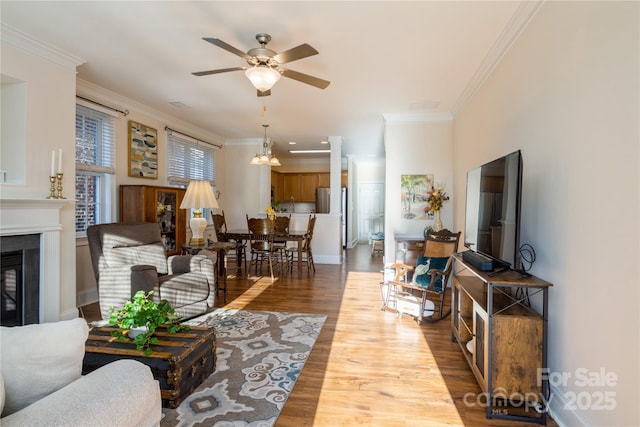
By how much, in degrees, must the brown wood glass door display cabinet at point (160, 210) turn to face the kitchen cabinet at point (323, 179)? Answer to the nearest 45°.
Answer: approximately 90° to its left

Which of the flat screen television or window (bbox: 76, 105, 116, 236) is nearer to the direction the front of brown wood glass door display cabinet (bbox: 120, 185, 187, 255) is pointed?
the flat screen television

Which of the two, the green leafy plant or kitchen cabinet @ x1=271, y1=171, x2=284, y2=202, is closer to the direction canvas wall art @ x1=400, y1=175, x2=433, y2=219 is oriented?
the green leafy plant

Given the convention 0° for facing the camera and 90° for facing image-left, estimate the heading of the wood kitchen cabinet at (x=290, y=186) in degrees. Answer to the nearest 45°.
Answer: approximately 0°

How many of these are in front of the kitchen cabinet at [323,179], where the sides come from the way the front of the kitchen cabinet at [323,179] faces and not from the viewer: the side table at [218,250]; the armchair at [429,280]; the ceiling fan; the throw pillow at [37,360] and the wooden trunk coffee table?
5

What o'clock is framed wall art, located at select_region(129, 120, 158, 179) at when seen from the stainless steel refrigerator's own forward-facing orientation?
The framed wall art is roughly at 1 o'clock from the stainless steel refrigerator.

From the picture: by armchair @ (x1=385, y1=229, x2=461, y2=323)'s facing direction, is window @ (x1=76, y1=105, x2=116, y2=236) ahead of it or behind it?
ahead

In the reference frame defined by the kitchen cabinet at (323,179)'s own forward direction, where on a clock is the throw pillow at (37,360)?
The throw pillow is roughly at 12 o'clock from the kitchen cabinet.

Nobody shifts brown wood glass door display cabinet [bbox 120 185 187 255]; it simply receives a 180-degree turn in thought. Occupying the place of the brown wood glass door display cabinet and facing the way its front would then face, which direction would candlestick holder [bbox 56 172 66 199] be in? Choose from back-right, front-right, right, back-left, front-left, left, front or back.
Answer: left

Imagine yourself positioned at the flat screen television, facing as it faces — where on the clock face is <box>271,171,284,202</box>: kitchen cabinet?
The kitchen cabinet is roughly at 3 o'clock from the flat screen television.

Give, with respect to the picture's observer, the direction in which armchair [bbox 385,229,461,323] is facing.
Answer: facing the viewer and to the left of the viewer

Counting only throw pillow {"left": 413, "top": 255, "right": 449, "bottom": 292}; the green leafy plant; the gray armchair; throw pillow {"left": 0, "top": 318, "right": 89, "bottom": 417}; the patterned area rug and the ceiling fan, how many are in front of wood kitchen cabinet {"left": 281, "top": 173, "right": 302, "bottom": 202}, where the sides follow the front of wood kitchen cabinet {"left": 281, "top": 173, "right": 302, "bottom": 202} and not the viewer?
6

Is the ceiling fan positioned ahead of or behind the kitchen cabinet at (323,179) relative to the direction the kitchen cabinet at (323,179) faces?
ahead

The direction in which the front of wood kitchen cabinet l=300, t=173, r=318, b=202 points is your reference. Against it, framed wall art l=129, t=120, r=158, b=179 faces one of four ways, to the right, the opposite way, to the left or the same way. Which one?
to the left

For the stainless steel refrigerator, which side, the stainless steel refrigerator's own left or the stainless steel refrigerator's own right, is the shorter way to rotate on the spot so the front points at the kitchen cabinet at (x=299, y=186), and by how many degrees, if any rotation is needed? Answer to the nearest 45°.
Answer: approximately 135° to the stainless steel refrigerator's own right

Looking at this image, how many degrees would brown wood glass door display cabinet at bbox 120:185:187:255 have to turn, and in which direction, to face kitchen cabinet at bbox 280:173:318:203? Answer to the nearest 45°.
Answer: approximately 90° to its left
